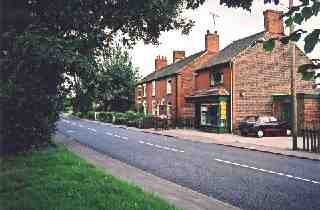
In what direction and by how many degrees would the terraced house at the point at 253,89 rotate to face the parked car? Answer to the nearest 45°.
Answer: approximately 45° to its left

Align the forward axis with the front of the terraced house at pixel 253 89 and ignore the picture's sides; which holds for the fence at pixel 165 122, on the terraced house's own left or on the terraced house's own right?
on the terraced house's own right

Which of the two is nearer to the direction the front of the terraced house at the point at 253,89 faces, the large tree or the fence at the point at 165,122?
the large tree

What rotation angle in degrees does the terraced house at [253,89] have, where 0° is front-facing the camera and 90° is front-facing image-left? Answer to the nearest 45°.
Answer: approximately 45°
